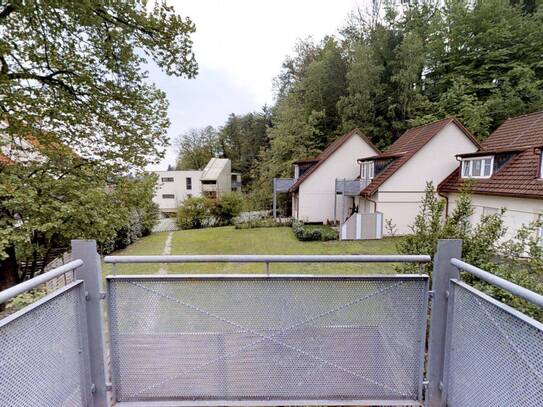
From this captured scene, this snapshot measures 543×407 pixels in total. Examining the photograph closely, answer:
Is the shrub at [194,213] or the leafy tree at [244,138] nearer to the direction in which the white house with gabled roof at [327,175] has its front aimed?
the shrub

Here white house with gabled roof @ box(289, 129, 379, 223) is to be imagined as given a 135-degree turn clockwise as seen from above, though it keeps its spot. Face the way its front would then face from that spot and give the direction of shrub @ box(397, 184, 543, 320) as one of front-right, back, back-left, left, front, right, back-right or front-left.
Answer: back-right

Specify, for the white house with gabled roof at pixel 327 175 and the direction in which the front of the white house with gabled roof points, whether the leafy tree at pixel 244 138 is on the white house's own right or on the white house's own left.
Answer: on the white house's own right

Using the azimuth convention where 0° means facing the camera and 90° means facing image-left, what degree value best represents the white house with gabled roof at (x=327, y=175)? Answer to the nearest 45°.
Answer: approximately 90°

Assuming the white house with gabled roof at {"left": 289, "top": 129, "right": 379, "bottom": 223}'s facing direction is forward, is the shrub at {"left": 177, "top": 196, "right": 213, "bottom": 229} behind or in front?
in front
